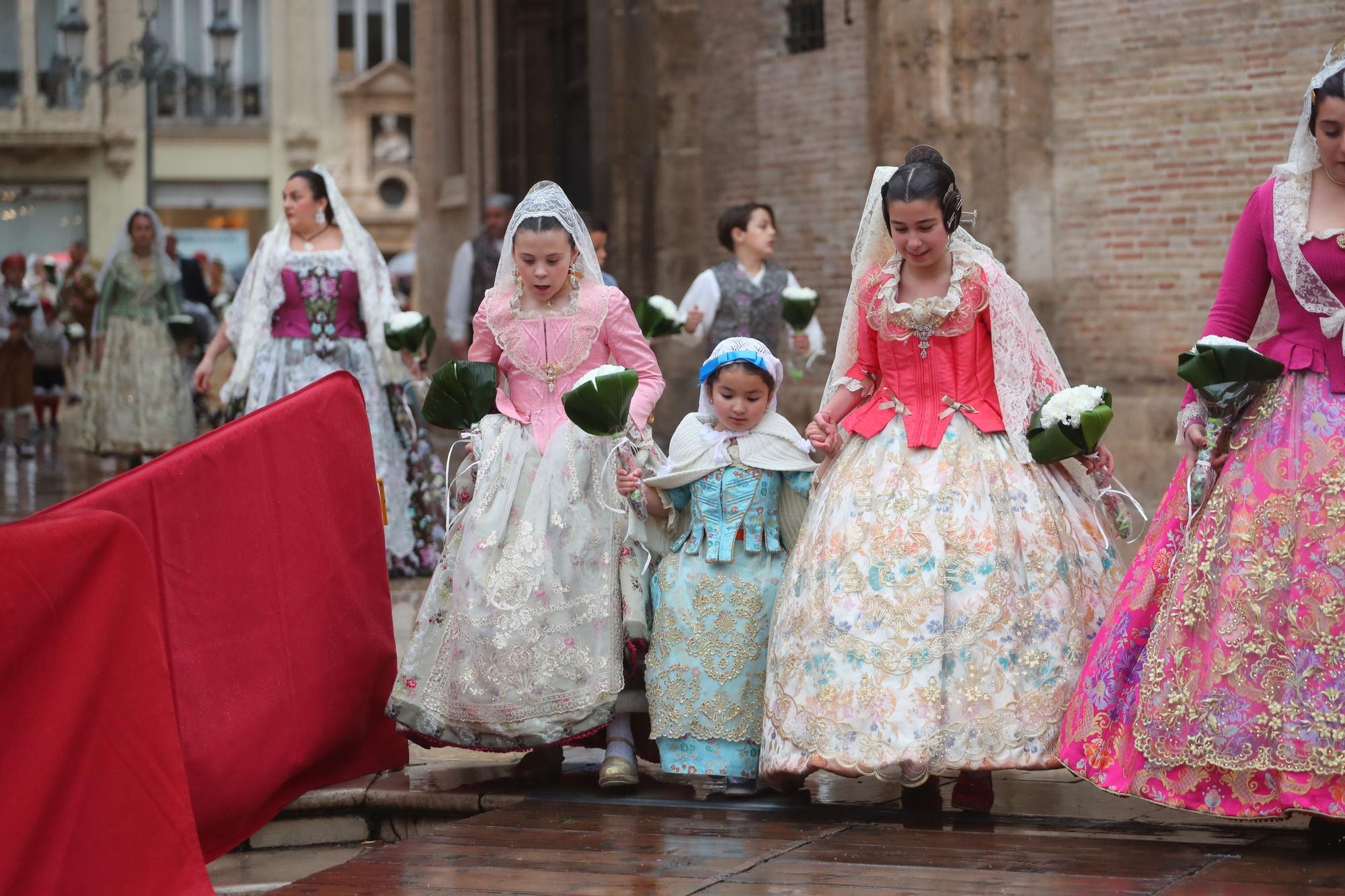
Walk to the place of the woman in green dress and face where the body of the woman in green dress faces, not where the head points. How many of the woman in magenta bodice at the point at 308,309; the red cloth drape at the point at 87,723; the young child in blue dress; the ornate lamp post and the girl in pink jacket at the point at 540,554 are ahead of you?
4

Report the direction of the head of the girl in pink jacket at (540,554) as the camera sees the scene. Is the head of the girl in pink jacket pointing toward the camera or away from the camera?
toward the camera

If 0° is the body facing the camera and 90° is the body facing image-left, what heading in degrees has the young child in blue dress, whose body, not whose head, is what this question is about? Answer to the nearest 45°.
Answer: approximately 0°

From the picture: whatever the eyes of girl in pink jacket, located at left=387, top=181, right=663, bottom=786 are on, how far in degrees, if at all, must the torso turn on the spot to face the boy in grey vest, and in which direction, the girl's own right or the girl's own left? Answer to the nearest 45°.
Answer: approximately 180°

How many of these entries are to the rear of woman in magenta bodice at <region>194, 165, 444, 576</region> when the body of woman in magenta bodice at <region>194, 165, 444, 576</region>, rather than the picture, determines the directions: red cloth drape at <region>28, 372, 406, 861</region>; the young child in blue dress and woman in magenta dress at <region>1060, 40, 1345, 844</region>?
0

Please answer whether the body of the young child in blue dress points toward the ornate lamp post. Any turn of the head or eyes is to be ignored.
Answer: no

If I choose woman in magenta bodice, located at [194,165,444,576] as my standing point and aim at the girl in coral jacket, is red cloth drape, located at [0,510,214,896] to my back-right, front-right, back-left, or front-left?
front-right

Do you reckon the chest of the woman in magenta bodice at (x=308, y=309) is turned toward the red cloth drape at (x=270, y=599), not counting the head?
yes

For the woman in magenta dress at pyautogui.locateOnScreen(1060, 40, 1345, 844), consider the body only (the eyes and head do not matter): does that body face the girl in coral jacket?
no

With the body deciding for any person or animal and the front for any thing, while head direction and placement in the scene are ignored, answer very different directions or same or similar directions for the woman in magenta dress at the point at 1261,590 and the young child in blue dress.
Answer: same or similar directions

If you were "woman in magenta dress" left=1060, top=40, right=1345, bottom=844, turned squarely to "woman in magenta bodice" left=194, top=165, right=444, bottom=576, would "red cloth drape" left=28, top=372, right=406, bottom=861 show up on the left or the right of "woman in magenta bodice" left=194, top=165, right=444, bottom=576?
left

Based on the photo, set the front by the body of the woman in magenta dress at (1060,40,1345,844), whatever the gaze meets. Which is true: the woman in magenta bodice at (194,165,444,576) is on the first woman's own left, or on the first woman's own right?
on the first woman's own right

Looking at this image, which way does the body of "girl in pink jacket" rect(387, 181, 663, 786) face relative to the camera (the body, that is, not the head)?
toward the camera

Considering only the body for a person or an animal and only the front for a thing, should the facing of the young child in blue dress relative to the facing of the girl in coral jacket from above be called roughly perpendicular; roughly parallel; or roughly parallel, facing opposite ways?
roughly parallel

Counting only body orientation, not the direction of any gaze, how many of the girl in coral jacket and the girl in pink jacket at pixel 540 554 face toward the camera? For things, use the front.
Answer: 2

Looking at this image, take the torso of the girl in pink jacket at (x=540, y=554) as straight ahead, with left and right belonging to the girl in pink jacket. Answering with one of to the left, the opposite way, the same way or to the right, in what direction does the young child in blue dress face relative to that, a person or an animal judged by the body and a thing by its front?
the same way

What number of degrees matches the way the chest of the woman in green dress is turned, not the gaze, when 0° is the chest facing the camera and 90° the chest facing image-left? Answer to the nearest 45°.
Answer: approximately 0°

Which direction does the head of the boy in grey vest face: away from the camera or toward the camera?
toward the camera
